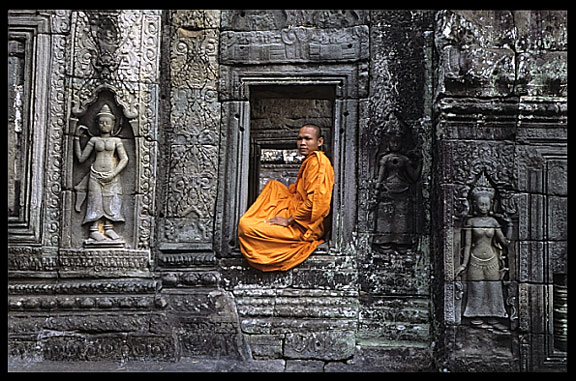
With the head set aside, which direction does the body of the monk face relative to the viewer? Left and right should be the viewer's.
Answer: facing to the left of the viewer
